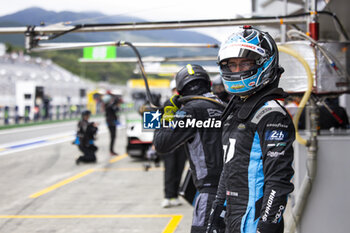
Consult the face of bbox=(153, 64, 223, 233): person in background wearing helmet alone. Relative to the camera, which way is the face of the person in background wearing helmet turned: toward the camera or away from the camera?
away from the camera

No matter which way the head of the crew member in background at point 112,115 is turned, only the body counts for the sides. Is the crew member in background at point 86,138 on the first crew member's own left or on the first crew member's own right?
on the first crew member's own right

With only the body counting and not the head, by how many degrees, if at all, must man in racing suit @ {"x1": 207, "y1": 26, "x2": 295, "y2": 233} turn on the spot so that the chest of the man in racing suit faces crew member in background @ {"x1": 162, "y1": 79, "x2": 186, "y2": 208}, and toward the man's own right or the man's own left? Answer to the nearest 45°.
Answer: approximately 135° to the man's own right

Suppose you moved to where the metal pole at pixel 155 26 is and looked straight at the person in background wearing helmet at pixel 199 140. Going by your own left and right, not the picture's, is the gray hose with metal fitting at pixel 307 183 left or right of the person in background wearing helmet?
left

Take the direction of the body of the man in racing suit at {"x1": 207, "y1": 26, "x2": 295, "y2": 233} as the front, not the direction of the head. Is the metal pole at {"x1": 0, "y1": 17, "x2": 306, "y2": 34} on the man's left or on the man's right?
on the man's right
